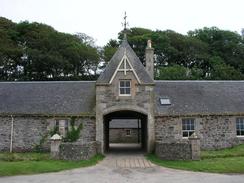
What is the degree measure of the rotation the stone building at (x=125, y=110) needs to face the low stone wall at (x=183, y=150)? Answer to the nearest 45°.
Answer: approximately 45° to its left

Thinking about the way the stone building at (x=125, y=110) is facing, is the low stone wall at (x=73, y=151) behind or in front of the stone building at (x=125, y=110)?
in front

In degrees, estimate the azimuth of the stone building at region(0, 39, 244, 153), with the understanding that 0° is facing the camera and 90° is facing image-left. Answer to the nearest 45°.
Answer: approximately 0°
